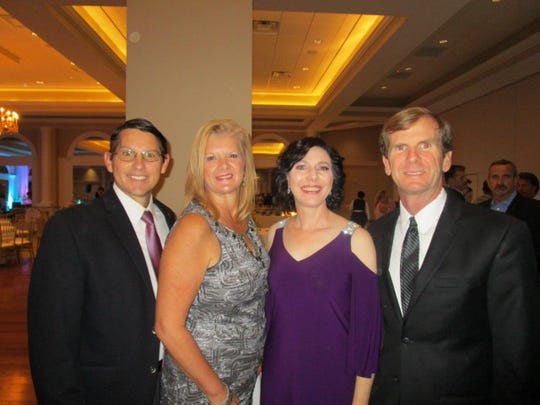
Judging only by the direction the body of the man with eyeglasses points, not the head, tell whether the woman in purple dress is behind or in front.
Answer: in front

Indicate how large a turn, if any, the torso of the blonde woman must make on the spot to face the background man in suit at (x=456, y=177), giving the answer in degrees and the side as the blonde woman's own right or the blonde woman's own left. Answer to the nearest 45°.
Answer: approximately 90° to the blonde woman's own left

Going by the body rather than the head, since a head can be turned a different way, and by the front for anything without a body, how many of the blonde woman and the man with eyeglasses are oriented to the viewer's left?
0

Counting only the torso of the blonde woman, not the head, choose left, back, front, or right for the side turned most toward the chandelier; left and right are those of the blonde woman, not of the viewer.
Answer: back

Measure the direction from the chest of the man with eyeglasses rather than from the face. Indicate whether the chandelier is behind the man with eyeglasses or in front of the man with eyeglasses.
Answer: behind

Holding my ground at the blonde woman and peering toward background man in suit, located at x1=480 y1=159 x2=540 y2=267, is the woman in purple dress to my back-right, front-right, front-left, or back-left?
front-right

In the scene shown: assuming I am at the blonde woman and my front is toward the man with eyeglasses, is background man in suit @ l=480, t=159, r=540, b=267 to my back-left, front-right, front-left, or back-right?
back-right

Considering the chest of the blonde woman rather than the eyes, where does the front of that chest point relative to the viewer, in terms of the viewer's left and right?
facing the viewer and to the right of the viewer
